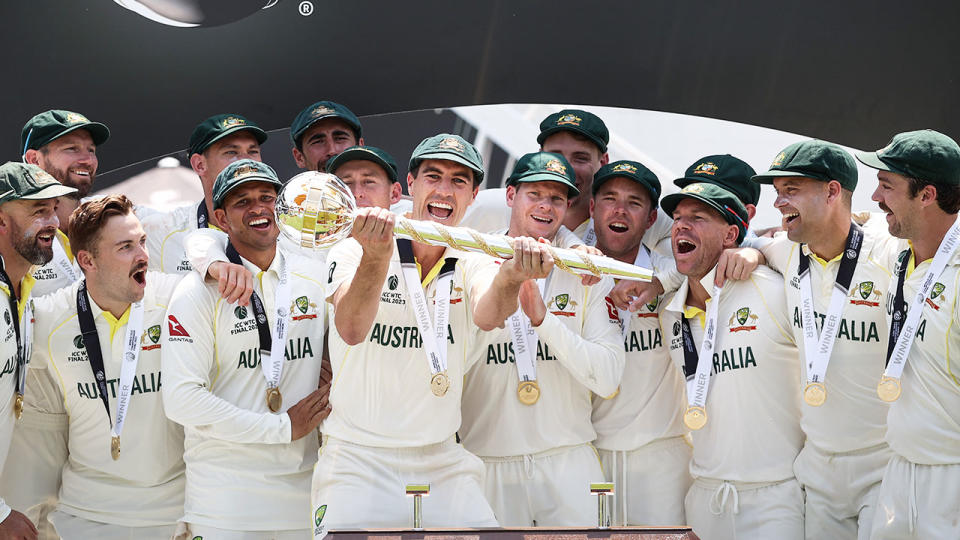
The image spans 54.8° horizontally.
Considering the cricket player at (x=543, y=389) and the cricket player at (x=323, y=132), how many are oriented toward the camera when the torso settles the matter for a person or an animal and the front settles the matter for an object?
2

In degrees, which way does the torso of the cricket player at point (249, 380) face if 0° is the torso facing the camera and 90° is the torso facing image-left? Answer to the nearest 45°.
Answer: approximately 315°

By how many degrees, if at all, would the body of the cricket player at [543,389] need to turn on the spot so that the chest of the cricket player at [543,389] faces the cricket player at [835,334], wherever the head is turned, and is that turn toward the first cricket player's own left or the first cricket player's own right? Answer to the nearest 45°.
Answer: approximately 90° to the first cricket player's own left

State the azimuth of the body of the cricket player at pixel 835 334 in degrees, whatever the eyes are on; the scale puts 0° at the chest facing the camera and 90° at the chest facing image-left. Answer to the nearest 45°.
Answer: approximately 45°

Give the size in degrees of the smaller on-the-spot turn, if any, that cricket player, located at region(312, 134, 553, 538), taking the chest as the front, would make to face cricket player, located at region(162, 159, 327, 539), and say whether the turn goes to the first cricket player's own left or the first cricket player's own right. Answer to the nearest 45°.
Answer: approximately 135° to the first cricket player's own right

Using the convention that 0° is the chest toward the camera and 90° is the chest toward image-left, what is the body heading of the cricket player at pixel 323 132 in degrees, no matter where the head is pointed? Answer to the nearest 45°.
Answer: approximately 0°

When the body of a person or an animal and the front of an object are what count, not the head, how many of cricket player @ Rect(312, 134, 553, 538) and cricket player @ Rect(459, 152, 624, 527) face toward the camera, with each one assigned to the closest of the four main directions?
2

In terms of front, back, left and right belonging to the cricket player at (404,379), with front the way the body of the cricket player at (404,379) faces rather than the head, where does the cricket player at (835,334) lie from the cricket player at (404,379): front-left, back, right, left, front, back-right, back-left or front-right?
left
